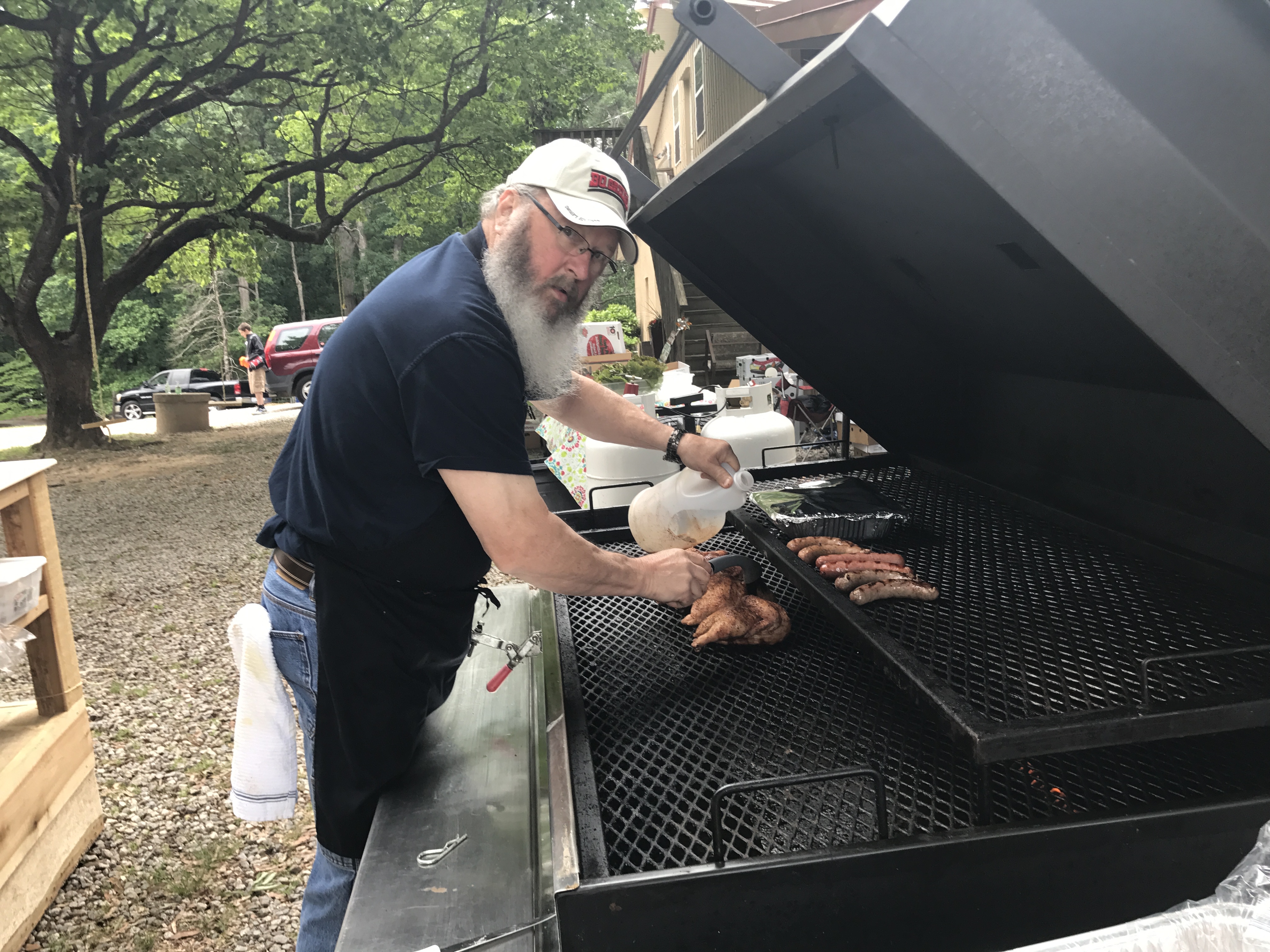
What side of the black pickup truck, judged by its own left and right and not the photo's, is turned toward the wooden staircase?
left

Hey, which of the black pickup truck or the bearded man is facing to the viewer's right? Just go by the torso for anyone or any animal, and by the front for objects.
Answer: the bearded man

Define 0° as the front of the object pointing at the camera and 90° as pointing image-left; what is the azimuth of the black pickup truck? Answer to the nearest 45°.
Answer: approximately 90°

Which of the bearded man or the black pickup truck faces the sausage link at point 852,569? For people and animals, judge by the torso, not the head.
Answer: the bearded man

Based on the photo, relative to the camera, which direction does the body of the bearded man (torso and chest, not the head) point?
to the viewer's right

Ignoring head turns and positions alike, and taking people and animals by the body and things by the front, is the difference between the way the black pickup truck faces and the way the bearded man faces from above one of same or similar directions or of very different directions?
very different directions

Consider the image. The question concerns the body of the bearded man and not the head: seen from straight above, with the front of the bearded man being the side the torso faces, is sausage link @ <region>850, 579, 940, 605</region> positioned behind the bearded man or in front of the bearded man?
in front

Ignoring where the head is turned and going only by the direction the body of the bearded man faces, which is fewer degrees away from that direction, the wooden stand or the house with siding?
the house with siding

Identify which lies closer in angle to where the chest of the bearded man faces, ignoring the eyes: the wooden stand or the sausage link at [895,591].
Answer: the sausage link

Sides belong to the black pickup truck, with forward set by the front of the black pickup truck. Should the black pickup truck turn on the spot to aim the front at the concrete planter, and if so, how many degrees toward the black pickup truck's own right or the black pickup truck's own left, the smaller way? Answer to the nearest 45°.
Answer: approximately 90° to the black pickup truck's own left

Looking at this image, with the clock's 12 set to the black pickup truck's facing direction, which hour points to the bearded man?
The bearded man is roughly at 9 o'clock from the black pickup truck.

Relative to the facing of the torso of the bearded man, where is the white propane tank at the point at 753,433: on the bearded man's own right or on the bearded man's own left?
on the bearded man's own left

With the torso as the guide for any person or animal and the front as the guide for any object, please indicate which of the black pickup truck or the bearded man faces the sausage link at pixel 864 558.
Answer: the bearded man
